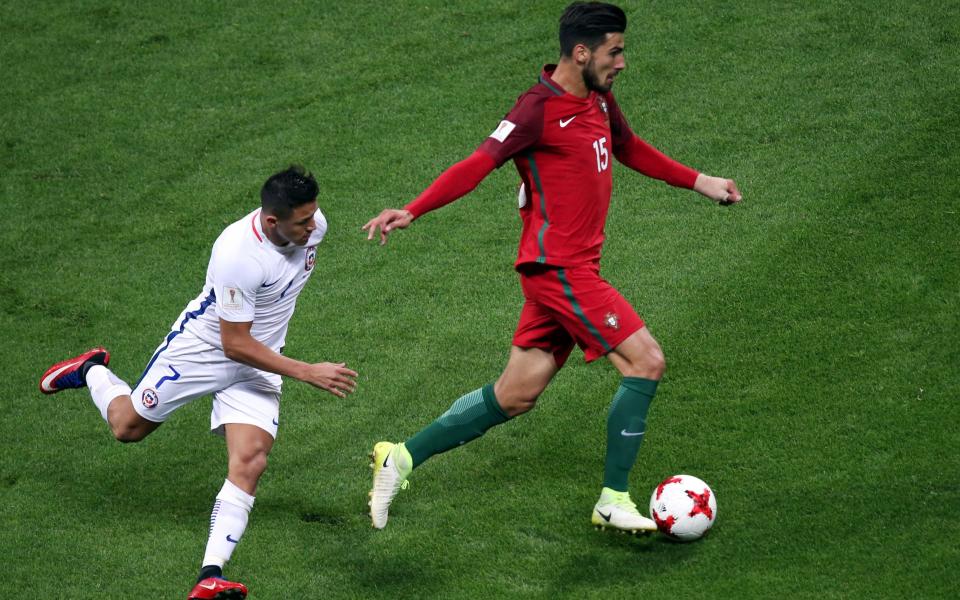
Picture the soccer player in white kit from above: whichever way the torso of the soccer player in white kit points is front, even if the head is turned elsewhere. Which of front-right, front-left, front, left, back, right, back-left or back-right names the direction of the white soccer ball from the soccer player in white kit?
front

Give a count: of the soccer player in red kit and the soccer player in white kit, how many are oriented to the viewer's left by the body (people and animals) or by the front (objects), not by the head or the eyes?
0

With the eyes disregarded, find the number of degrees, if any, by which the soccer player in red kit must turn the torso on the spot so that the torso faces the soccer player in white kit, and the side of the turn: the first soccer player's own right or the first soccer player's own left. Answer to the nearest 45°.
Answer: approximately 135° to the first soccer player's own right

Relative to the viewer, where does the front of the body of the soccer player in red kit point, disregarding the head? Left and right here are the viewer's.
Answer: facing the viewer and to the right of the viewer

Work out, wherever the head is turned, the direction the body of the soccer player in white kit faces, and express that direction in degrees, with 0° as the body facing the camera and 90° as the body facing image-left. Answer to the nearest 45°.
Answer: approximately 315°

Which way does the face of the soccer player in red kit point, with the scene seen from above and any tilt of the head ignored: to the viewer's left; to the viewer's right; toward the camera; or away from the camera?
to the viewer's right

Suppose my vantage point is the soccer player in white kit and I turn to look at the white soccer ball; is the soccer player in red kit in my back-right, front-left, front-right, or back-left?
front-left

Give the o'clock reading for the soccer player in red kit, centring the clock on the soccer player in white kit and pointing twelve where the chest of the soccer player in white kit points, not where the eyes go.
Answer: The soccer player in red kit is roughly at 11 o'clock from the soccer player in white kit.

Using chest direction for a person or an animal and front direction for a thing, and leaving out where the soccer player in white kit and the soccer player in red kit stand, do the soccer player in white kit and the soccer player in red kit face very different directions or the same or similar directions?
same or similar directions
